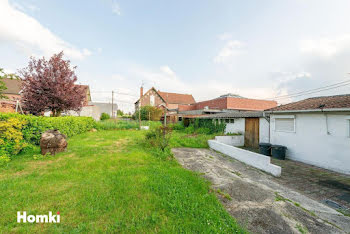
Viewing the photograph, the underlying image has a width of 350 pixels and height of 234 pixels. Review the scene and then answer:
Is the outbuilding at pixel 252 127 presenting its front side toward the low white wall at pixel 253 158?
yes

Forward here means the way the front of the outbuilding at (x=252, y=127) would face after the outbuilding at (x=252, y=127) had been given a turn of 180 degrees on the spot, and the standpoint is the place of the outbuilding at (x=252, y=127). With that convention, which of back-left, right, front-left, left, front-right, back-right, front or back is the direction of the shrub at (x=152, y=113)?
front-left

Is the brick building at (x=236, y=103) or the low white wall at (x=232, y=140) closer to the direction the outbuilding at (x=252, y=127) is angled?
the low white wall

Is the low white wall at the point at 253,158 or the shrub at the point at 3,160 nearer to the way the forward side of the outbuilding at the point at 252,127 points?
the low white wall

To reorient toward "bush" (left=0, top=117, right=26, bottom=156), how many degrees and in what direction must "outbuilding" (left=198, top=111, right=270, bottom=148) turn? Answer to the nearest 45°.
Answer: approximately 45° to its right
